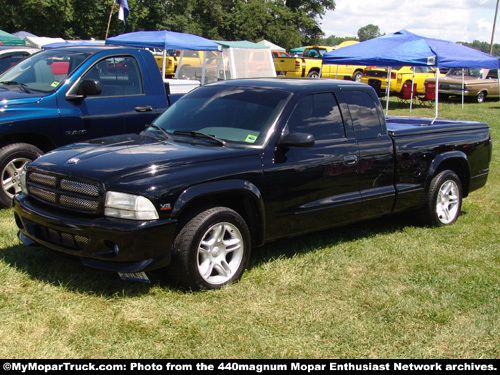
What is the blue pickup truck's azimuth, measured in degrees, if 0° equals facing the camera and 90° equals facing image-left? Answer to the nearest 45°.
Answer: approximately 45°

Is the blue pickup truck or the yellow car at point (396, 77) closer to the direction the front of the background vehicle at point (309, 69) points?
the yellow car

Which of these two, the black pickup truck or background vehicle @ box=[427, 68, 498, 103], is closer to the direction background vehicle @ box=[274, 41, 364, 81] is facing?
the background vehicle

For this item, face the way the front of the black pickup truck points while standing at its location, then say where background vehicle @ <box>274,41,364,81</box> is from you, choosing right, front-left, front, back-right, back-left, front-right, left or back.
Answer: back-right

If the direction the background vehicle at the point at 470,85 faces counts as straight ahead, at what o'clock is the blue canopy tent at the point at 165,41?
The blue canopy tent is roughly at 6 o'clock from the background vehicle.

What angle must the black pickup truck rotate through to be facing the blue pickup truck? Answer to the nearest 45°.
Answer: approximately 90° to its right

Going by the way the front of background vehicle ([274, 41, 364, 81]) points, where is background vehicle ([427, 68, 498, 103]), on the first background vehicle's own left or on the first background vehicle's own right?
on the first background vehicle's own right
